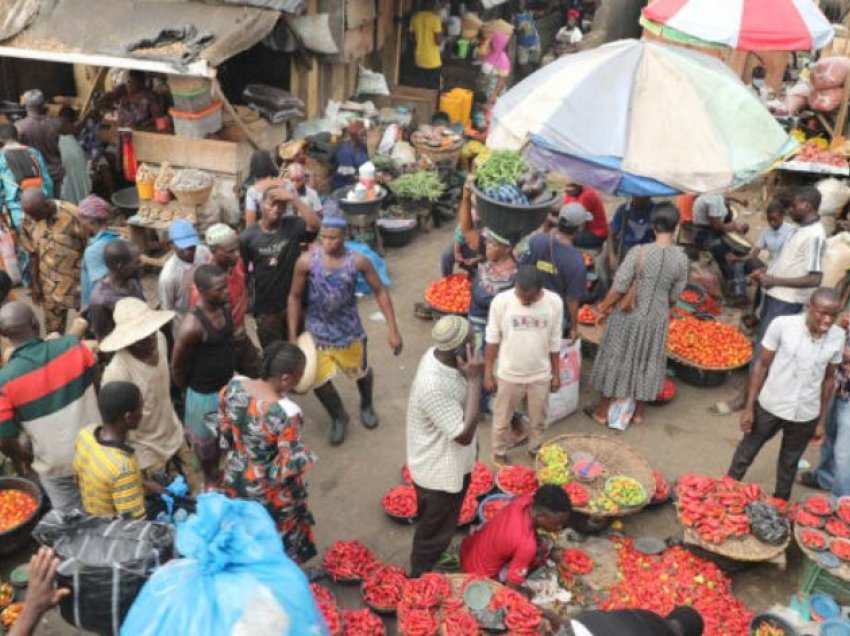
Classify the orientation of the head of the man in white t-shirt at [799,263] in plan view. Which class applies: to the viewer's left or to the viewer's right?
to the viewer's left

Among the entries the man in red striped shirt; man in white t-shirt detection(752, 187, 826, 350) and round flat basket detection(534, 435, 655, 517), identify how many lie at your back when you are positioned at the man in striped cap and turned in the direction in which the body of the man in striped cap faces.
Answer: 1

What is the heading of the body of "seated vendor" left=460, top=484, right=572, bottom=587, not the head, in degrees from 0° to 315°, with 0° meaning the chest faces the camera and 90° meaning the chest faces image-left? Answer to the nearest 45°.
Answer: approximately 270°

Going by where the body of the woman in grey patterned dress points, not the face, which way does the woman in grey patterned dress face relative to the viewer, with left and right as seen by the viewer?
facing away from the viewer

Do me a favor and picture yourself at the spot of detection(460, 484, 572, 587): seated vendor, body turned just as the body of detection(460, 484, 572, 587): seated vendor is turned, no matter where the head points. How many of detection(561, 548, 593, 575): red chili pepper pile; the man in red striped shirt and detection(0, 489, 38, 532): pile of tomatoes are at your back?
2

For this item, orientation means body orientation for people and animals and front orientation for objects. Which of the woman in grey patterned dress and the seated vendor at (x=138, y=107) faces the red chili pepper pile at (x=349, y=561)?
the seated vendor

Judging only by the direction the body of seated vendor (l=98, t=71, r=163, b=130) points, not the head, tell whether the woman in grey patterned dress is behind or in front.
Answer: in front

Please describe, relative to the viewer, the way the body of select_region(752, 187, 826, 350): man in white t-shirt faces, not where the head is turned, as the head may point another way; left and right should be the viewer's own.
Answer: facing to the left of the viewer

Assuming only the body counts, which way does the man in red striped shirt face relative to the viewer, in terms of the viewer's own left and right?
facing away from the viewer
